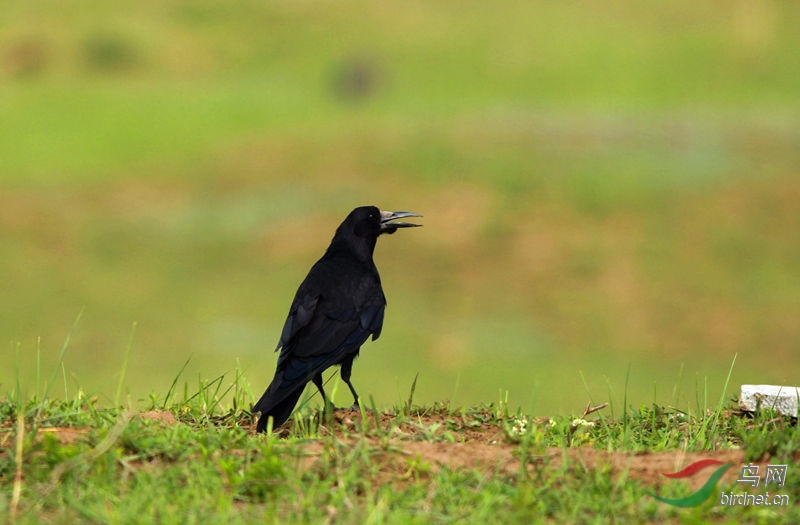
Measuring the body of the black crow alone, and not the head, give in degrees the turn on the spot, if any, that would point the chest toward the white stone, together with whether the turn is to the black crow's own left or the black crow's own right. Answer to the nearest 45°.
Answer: approximately 45° to the black crow's own right

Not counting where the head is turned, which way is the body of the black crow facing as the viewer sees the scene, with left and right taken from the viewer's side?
facing away from the viewer and to the right of the viewer
